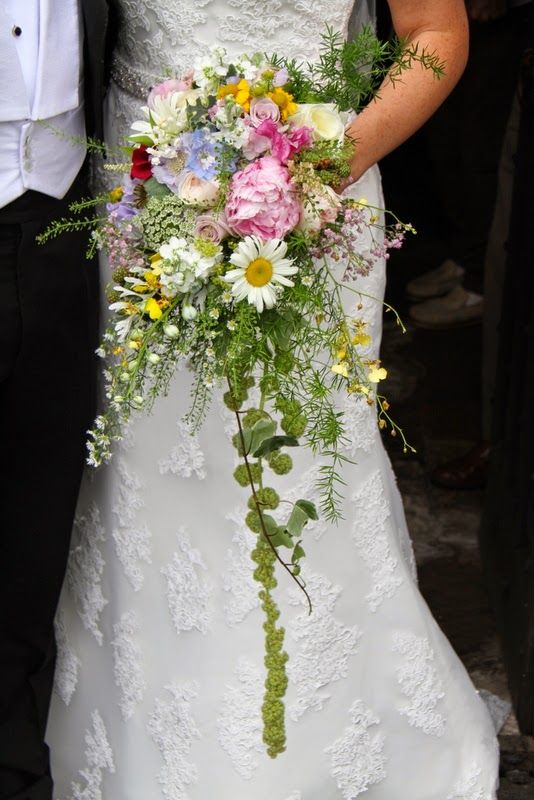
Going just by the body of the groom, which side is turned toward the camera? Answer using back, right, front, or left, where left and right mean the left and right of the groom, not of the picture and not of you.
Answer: front
